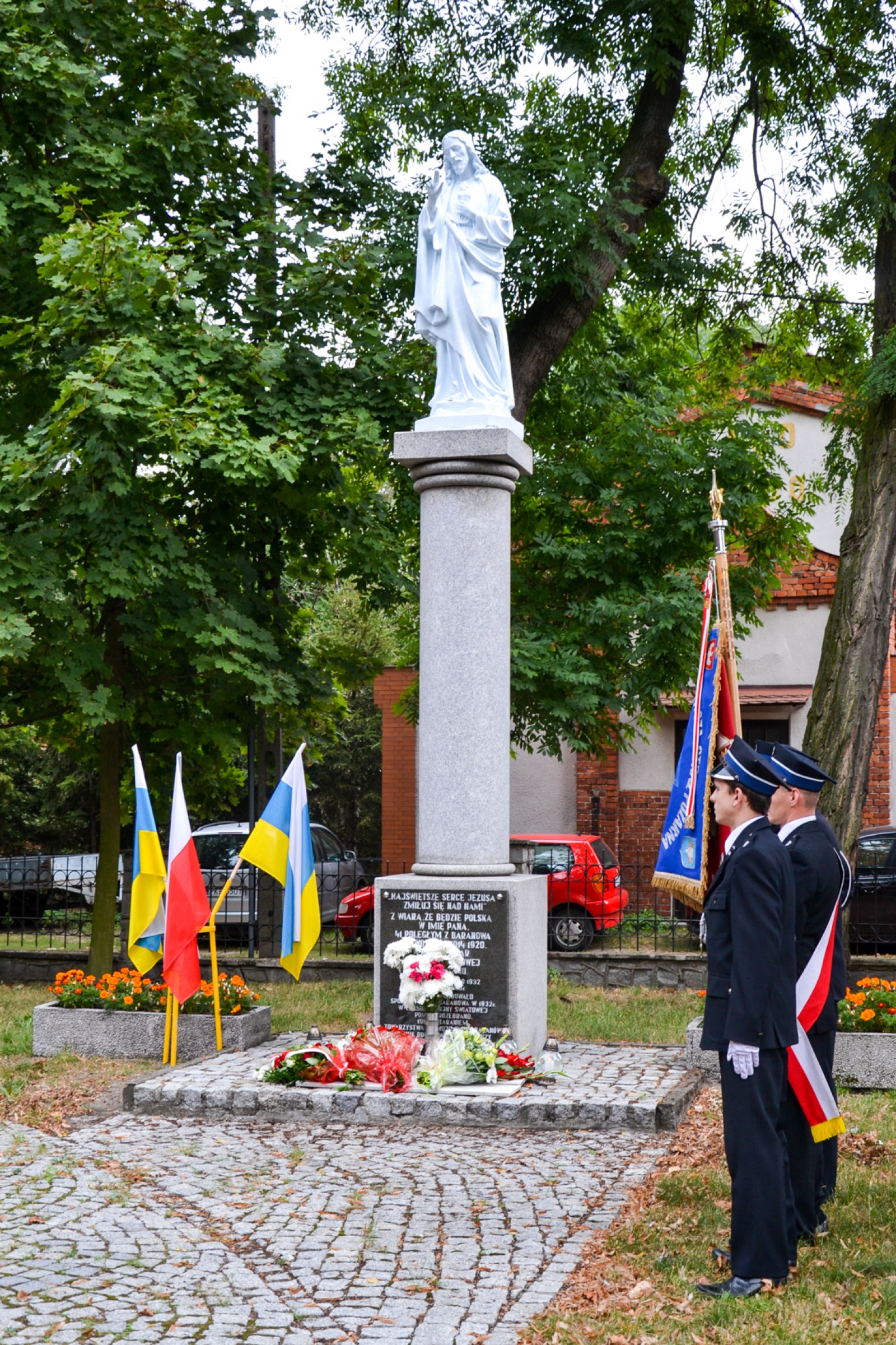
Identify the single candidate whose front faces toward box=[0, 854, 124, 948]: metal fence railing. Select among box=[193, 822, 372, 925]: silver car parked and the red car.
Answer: the red car

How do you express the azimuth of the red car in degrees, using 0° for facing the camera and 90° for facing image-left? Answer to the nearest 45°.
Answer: approximately 90°

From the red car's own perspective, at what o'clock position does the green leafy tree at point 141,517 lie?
The green leafy tree is roughly at 10 o'clock from the red car.

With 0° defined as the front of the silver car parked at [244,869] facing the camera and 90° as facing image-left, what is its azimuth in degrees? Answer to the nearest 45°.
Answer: approximately 225°

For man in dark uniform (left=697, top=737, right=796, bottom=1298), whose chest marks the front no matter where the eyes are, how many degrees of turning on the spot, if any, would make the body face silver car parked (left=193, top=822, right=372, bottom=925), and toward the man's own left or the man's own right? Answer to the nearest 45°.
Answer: approximately 45° to the man's own right

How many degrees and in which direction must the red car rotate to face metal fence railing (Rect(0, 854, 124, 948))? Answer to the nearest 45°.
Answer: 0° — it already faces it

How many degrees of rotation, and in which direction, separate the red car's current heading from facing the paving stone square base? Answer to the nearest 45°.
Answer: approximately 90° to its left

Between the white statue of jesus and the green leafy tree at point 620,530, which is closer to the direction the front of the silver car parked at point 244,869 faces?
the green leafy tree

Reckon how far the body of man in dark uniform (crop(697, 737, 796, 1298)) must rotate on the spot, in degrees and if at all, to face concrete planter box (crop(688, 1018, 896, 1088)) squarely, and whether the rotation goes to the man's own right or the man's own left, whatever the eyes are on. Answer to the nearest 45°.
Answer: approximately 90° to the man's own right

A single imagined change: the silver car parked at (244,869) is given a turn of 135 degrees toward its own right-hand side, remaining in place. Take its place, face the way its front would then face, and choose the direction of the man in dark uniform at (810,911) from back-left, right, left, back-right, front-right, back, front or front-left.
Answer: front

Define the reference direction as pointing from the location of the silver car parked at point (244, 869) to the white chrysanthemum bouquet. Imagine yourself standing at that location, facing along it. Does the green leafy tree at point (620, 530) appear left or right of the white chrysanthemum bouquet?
left

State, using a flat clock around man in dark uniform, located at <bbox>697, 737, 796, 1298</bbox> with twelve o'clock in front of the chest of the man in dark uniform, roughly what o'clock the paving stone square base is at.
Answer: The paving stone square base is roughly at 2 o'clock from the man in dark uniform.
